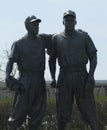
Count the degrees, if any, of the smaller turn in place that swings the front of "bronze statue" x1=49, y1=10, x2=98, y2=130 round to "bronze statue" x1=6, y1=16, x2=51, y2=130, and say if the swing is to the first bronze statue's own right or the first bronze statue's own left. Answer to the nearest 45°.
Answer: approximately 90° to the first bronze statue's own right

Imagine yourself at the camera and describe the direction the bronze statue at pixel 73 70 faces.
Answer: facing the viewer
